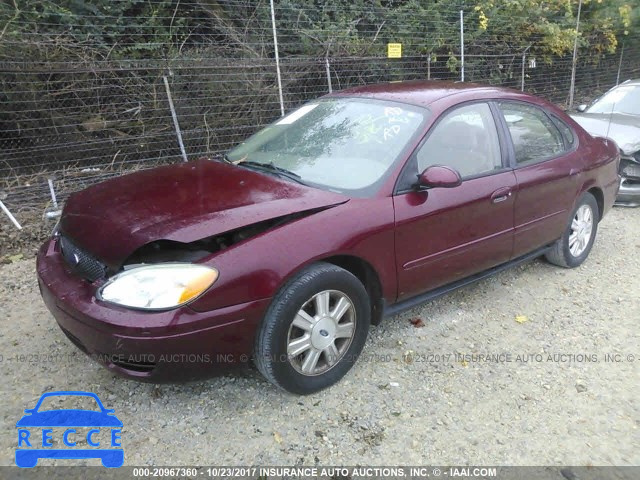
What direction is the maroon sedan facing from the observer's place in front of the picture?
facing the viewer and to the left of the viewer

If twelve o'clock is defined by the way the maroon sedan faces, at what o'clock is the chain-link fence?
The chain-link fence is roughly at 4 o'clock from the maroon sedan.

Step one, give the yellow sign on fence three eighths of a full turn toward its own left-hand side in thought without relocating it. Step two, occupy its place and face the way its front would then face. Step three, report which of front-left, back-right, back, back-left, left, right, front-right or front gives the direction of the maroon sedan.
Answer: back-right

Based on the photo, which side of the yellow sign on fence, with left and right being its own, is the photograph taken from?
front
